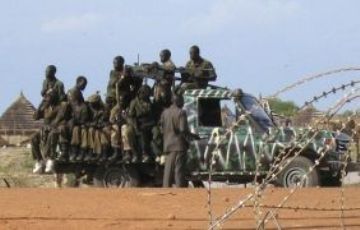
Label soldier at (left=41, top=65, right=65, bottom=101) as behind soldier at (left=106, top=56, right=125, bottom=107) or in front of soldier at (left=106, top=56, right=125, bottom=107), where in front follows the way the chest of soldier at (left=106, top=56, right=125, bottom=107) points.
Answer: behind

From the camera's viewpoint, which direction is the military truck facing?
to the viewer's right
